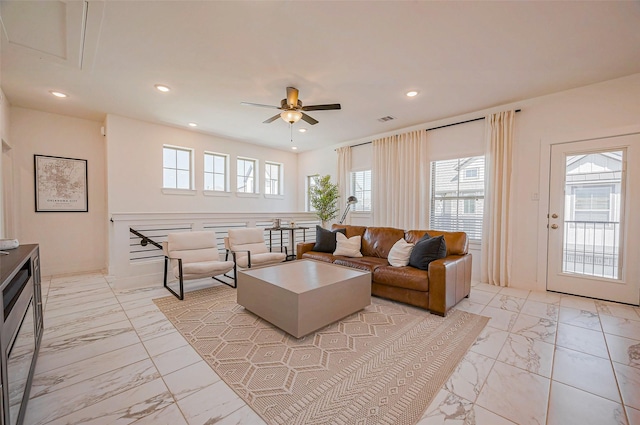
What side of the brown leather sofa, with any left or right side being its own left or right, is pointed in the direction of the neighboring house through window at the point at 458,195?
back

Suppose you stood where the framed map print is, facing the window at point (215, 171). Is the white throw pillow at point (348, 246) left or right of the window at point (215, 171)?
right

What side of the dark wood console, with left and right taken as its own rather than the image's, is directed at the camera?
right

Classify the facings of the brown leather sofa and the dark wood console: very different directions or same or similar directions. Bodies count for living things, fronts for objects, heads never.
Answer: very different directions

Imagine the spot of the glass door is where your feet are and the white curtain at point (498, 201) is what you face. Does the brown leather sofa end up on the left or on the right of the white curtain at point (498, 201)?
left

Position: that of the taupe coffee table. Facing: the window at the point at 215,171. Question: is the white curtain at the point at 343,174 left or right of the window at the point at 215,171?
right

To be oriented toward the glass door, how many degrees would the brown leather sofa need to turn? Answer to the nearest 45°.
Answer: approximately 135° to its left

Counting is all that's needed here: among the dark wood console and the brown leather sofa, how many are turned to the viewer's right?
1

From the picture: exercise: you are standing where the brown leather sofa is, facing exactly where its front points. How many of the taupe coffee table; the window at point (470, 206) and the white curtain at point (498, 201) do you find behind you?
2

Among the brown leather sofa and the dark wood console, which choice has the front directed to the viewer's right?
the dark wood console

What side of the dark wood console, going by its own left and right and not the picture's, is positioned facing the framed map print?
left
